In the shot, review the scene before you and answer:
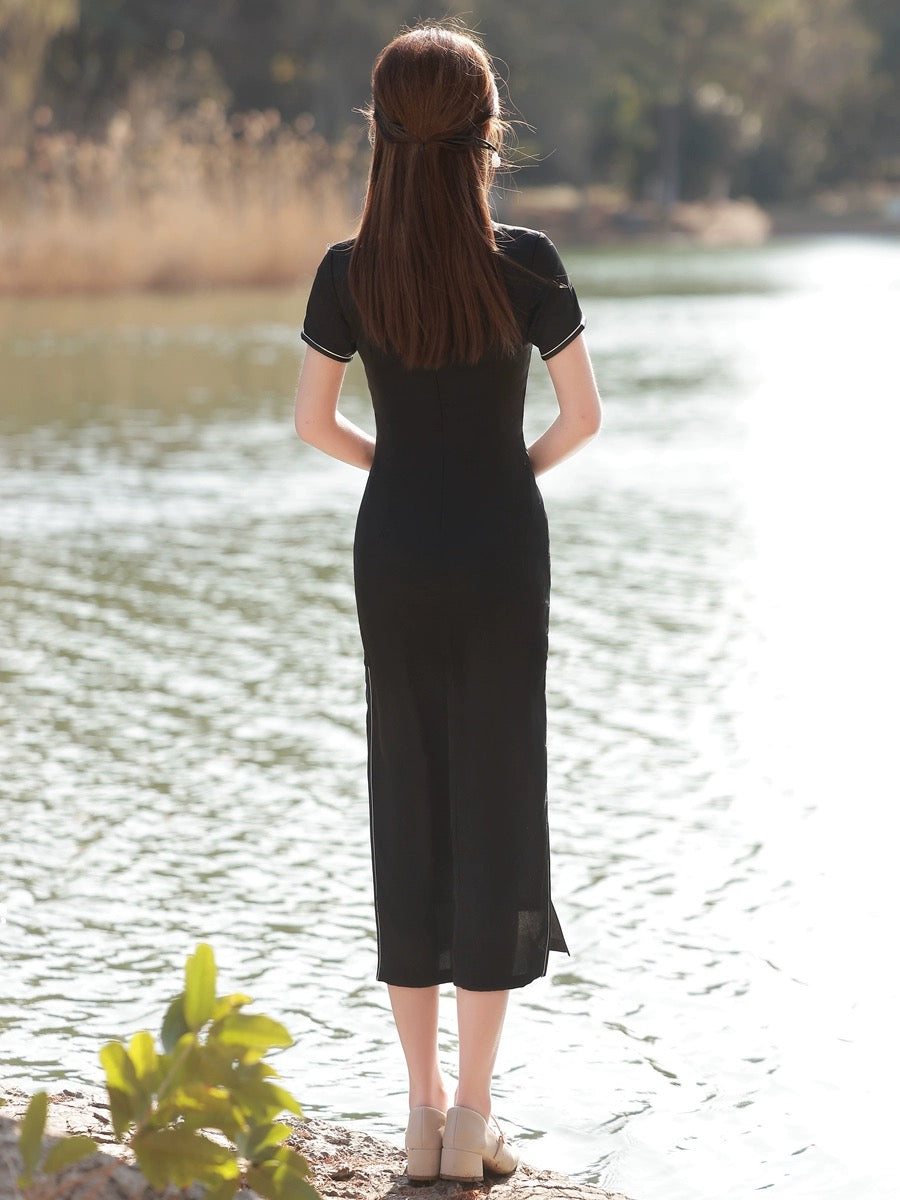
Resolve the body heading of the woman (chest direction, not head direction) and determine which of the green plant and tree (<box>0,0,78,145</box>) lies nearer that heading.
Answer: the tree

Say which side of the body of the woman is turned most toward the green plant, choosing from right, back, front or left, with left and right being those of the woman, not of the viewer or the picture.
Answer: back

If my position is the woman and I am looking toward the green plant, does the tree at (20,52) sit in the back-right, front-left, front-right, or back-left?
back-right

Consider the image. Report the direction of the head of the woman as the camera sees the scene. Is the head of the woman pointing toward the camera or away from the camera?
away from the camera

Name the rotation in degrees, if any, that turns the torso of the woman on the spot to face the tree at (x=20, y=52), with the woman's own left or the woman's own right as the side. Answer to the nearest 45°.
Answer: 0° — they already face it

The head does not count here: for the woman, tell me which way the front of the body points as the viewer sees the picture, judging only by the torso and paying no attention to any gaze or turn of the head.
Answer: away from the camera
